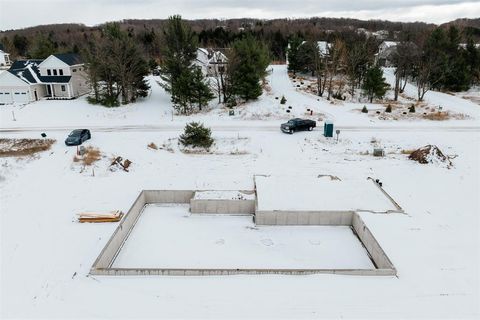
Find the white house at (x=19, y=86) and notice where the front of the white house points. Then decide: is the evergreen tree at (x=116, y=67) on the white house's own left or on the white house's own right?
on the white house's own left

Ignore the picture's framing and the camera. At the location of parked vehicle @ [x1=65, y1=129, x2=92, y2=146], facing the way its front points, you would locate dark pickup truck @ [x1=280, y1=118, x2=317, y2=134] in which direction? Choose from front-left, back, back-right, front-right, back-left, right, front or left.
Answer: back-left

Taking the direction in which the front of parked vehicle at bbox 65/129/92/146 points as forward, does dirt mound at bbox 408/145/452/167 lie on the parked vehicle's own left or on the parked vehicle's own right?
on the parked vehicle's own left

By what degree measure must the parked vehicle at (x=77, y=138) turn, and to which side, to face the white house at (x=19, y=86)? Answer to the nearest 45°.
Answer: approximately 135° to its right

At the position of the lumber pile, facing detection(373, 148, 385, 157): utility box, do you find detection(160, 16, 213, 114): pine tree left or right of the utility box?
left

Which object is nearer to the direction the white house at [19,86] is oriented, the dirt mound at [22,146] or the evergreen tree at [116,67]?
the dirt mound

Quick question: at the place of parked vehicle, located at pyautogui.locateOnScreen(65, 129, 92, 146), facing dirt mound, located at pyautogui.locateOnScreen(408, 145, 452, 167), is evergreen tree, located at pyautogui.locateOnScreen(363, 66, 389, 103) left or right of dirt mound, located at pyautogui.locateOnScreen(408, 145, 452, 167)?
left

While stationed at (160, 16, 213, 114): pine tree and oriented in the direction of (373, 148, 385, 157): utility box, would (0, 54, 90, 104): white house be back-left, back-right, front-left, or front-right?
back-right

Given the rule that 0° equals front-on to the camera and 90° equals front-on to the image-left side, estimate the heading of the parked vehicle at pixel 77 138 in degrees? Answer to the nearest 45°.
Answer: approximately 45°

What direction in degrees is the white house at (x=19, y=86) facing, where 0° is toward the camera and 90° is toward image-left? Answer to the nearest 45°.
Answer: approximately 0°

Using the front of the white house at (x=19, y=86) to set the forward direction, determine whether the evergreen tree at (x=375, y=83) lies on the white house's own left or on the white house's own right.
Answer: on the white house's own left

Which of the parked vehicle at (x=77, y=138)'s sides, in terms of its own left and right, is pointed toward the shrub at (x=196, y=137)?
left

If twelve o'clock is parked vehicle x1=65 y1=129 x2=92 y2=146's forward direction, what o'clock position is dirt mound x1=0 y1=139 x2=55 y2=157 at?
The dirt mound is roughly at 2 o'clock from the parked vehicle.

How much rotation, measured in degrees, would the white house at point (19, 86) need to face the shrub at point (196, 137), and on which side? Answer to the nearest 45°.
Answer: approximately 45° to its left
